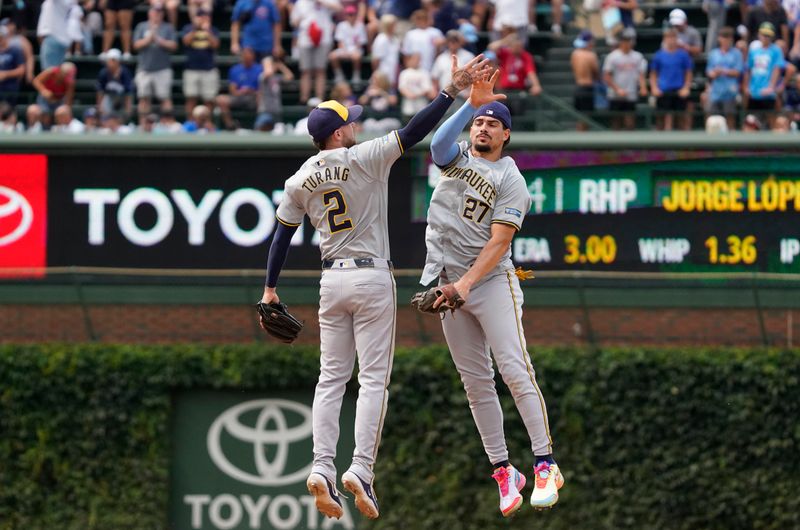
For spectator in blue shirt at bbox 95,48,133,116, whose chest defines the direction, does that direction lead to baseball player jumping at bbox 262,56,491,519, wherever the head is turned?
yes

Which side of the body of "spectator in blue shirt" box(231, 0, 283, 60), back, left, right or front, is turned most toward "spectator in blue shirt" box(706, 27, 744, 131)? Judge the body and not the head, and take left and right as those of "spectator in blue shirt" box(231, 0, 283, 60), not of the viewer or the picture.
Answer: left

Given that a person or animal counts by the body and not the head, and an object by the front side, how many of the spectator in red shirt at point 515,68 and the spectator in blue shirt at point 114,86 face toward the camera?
2

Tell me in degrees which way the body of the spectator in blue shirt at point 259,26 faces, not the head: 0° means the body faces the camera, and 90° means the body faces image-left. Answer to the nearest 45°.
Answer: approximately 0°

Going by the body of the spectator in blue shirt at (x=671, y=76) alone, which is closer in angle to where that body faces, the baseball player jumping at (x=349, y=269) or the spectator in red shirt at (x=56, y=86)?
the baseball player jumping
